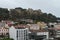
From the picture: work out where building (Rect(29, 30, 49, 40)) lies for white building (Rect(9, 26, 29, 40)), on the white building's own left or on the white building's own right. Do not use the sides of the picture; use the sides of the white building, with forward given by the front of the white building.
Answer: on the white building's own left

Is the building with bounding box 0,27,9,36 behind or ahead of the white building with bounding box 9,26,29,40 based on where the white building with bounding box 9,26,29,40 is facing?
behind

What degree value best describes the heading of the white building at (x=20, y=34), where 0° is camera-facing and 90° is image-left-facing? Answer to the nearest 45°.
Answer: approximately 315°
